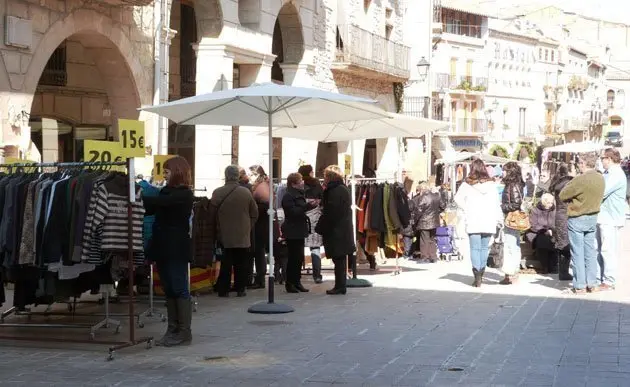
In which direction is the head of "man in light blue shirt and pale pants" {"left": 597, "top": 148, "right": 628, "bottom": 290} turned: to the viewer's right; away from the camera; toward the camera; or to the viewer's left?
to the viewer's left

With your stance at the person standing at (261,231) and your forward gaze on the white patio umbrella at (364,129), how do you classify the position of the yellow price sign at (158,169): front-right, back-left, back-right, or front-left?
back-right

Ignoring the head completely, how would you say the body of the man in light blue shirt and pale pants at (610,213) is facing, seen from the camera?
to the viewer's left

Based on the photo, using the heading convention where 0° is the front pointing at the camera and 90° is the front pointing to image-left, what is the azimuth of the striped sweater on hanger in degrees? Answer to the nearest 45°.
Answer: approximately 315°
